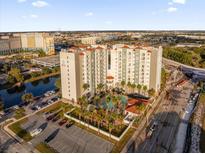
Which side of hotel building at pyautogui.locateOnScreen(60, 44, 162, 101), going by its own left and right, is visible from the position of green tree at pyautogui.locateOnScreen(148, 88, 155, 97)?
left

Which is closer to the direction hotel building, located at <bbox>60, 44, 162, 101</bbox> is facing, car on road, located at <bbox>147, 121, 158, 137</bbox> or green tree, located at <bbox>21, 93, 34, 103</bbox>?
the car on road

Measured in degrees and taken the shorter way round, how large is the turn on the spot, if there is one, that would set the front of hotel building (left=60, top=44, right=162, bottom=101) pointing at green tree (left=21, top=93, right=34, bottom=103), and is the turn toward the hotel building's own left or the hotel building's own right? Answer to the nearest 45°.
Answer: approximately 90° to the hotel building's own right

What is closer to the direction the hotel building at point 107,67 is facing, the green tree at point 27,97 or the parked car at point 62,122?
the parked car

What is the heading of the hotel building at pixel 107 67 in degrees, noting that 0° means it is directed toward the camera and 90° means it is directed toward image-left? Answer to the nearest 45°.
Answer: approximately 0°

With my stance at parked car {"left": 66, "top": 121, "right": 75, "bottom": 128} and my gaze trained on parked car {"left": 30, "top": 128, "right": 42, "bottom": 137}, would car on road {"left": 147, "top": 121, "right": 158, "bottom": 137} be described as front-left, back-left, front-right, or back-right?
back-left

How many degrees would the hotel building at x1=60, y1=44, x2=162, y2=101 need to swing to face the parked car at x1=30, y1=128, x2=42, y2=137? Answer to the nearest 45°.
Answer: approximately 45° to its right

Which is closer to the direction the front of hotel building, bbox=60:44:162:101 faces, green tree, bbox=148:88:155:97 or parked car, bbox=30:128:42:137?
the parked car

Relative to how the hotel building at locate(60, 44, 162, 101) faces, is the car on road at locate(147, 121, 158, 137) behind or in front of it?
in front
